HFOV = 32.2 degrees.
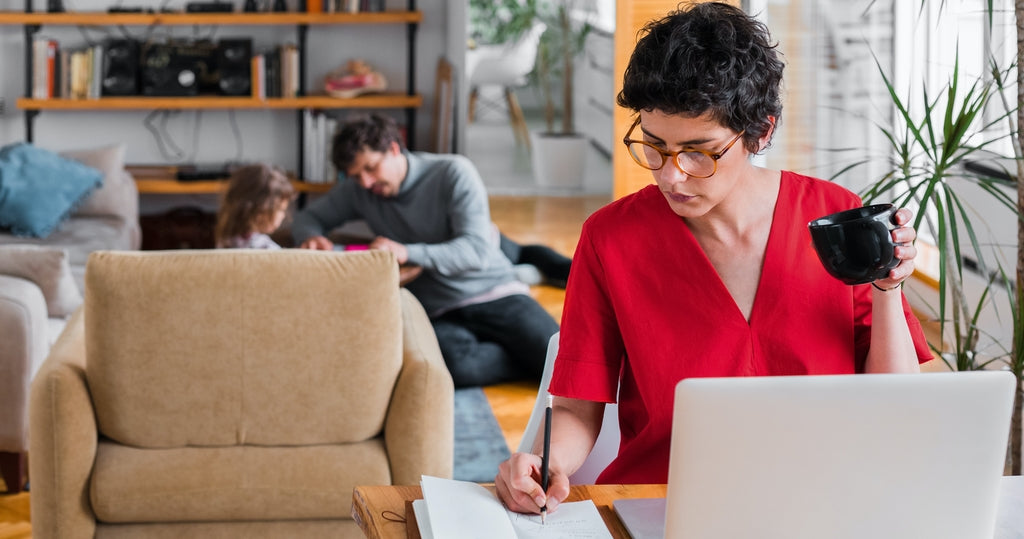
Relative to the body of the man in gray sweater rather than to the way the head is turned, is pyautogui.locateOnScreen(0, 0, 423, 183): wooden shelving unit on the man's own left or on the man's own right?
on the man's own right

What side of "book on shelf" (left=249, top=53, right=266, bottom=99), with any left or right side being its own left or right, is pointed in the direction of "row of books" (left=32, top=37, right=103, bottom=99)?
right

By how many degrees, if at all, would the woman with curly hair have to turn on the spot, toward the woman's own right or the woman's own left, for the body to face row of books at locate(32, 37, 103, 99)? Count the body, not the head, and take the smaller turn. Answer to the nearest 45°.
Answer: approximately 135° to the woman's own right

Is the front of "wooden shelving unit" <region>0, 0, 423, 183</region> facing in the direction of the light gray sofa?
yes

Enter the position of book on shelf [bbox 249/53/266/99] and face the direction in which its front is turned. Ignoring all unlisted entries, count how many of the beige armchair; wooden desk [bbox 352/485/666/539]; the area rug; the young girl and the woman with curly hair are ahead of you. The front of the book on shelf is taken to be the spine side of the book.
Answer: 5

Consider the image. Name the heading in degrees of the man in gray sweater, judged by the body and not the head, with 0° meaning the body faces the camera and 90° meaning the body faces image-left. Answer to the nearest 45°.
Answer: approximately 45°

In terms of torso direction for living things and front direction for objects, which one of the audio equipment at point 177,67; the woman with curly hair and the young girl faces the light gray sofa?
the audio equipment

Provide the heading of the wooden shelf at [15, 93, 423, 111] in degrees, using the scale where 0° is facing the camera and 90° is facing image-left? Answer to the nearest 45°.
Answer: approximately 0°

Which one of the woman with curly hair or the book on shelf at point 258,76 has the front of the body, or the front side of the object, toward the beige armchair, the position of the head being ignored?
the book on shelf

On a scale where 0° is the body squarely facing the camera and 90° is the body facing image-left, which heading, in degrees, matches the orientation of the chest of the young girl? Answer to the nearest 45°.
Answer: approximately 225°
